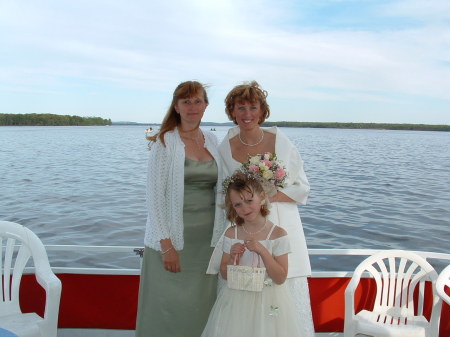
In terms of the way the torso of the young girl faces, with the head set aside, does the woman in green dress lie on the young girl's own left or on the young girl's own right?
on the young girl's own right

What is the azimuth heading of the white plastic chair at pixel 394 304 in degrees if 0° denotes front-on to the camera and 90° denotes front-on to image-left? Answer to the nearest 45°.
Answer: approximately 0°

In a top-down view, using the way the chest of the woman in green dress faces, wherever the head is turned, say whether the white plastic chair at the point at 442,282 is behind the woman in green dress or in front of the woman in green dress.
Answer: in front

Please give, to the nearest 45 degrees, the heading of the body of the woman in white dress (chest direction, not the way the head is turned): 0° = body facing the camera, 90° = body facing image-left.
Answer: approximately 0°

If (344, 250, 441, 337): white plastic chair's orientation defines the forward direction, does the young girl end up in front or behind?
in front

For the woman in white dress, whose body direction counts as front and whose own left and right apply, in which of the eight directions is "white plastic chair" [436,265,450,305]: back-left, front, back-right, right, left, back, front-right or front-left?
left
